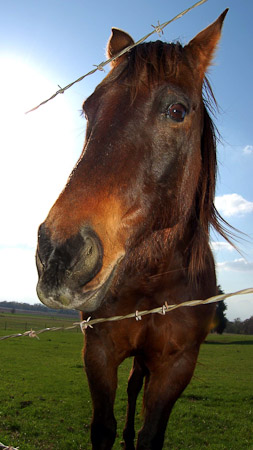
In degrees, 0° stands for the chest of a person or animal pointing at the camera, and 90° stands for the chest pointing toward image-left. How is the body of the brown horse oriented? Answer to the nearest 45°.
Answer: approximately 0°
